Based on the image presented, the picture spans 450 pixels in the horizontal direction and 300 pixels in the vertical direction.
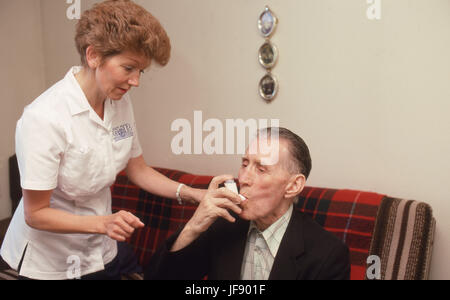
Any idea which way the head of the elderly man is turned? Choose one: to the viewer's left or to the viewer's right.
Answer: to the viewer's left

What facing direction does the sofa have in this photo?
toward the camera

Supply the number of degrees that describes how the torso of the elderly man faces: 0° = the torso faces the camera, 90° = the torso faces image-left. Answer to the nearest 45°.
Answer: approximately 45°

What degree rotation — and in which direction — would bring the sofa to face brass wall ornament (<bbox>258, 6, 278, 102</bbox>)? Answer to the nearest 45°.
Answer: approximately 135° to its right

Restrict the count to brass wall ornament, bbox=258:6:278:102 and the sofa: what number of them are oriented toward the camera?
2

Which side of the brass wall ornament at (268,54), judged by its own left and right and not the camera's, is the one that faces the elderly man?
front

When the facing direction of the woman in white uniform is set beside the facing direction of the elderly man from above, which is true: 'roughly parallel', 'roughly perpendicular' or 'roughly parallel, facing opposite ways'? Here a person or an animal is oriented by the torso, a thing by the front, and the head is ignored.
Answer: roughly perpendicular

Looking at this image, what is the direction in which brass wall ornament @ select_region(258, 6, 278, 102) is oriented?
toward the camera
